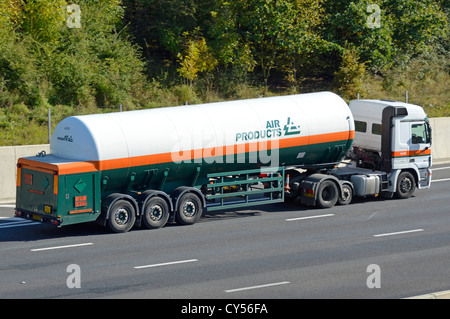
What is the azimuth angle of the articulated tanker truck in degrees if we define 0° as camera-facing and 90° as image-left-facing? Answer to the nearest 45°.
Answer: approximately 225°
